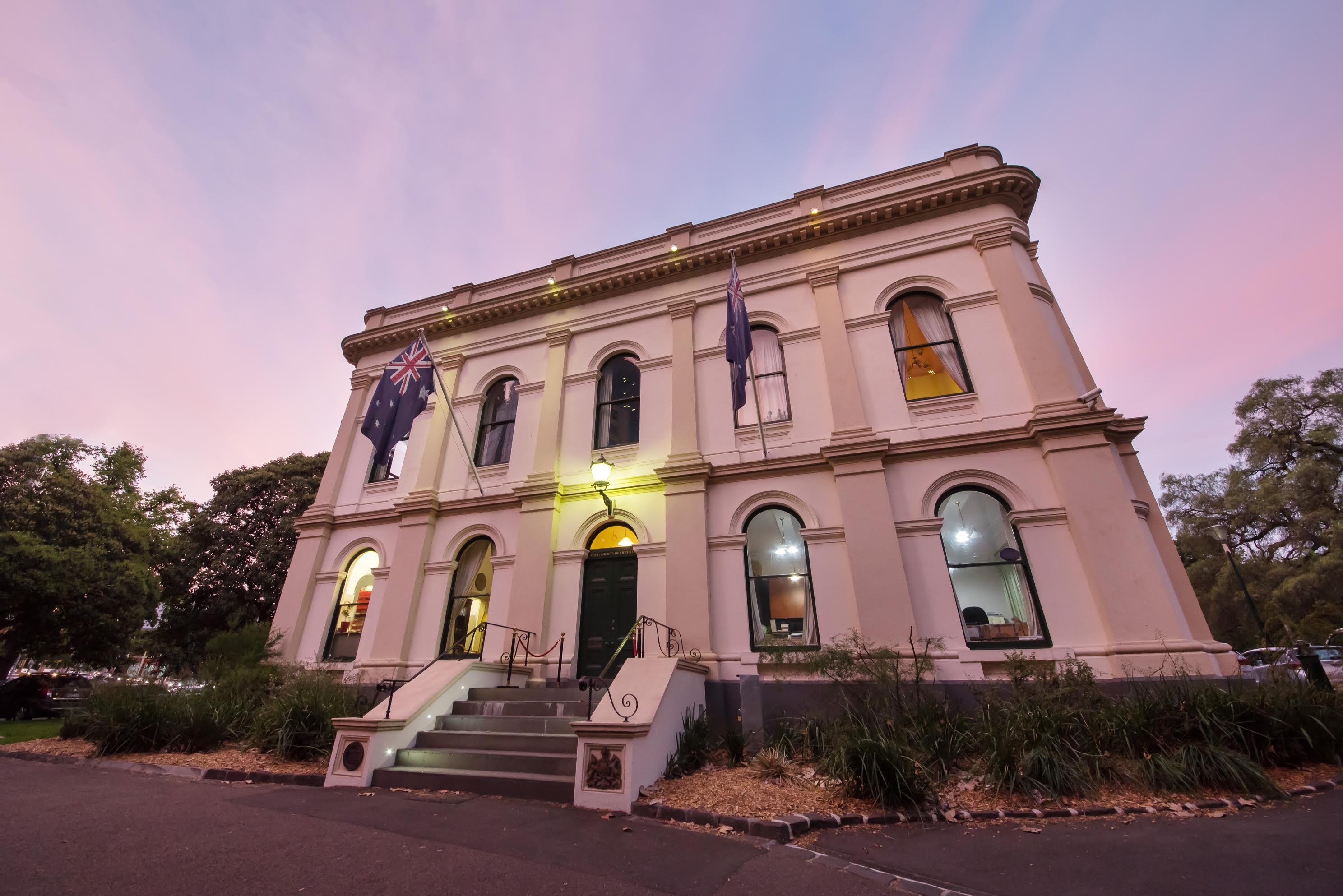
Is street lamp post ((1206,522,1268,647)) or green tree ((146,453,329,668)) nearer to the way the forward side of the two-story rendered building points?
the green tree

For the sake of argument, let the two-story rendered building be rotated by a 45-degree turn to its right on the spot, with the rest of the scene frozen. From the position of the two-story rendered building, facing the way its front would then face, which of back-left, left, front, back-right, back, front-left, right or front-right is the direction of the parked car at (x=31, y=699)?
front

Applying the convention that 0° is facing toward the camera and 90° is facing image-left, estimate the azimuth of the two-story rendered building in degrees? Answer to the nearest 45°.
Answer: approximately 45°

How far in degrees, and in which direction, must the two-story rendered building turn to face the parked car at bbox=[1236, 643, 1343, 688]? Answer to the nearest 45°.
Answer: approximately 135° to its left

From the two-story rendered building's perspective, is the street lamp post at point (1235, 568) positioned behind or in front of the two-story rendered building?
behind

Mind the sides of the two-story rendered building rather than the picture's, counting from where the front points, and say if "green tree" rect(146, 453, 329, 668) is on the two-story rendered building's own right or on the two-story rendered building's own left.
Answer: on the two-story rendered building's own right
